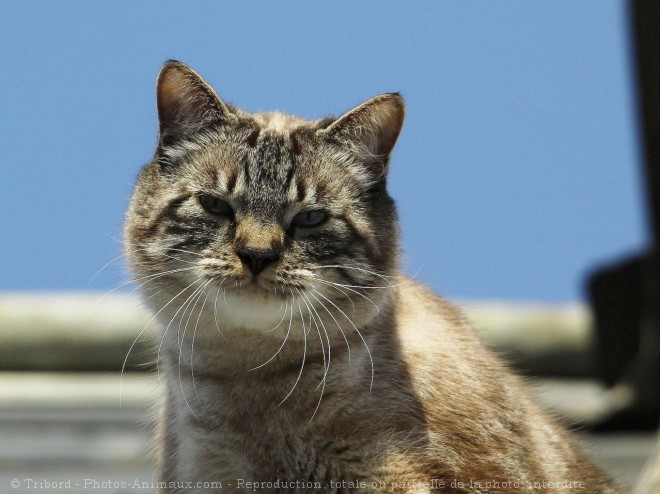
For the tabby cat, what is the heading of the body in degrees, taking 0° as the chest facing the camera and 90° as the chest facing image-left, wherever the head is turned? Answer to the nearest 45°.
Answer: approximately 45°
